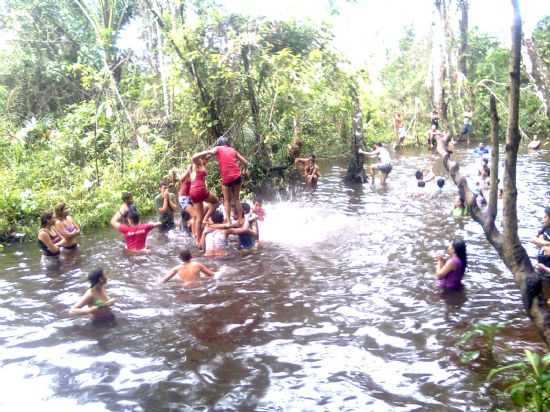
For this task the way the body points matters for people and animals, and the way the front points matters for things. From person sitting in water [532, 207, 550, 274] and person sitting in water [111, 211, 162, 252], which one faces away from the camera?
person sitting in water [111, 211, 162, 252]

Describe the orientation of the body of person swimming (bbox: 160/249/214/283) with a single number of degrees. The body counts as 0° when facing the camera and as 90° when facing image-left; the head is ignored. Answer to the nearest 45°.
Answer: approximately 180°

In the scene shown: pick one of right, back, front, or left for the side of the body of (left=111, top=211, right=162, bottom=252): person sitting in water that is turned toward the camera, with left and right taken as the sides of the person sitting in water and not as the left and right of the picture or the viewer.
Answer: back

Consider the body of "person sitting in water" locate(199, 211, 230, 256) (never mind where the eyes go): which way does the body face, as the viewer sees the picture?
away from the camera

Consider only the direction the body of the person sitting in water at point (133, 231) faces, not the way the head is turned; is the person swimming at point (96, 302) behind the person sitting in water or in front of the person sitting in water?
behind

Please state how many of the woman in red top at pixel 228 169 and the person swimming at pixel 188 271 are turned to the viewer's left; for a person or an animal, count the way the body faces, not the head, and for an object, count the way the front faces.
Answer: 0

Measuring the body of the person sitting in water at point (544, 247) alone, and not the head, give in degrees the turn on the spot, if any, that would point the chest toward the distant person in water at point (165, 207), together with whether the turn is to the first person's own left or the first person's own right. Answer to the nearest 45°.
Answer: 0° — they already face them

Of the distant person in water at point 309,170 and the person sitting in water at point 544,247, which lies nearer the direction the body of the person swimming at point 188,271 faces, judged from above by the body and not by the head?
the distant person in water

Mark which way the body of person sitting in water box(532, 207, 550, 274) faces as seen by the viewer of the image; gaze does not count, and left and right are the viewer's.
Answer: facing to the left of the viewer

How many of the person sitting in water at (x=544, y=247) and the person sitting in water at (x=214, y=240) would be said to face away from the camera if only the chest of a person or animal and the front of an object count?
1

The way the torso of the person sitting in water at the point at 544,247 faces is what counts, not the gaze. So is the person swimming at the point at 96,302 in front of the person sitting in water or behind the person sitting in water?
in front

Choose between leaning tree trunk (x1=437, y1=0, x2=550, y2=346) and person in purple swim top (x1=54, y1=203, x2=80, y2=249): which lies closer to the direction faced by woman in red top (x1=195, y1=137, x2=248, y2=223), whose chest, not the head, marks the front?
the person in purple swim top
